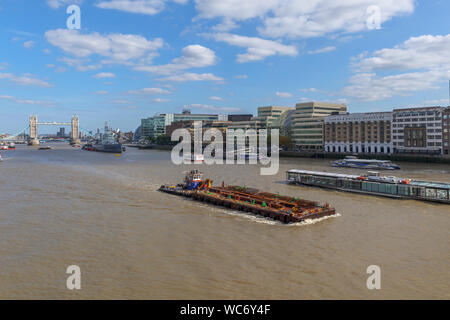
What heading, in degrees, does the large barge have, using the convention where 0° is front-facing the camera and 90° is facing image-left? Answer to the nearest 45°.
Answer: approximately 315°

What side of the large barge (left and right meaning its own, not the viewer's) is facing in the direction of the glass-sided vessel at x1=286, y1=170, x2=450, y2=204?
left
